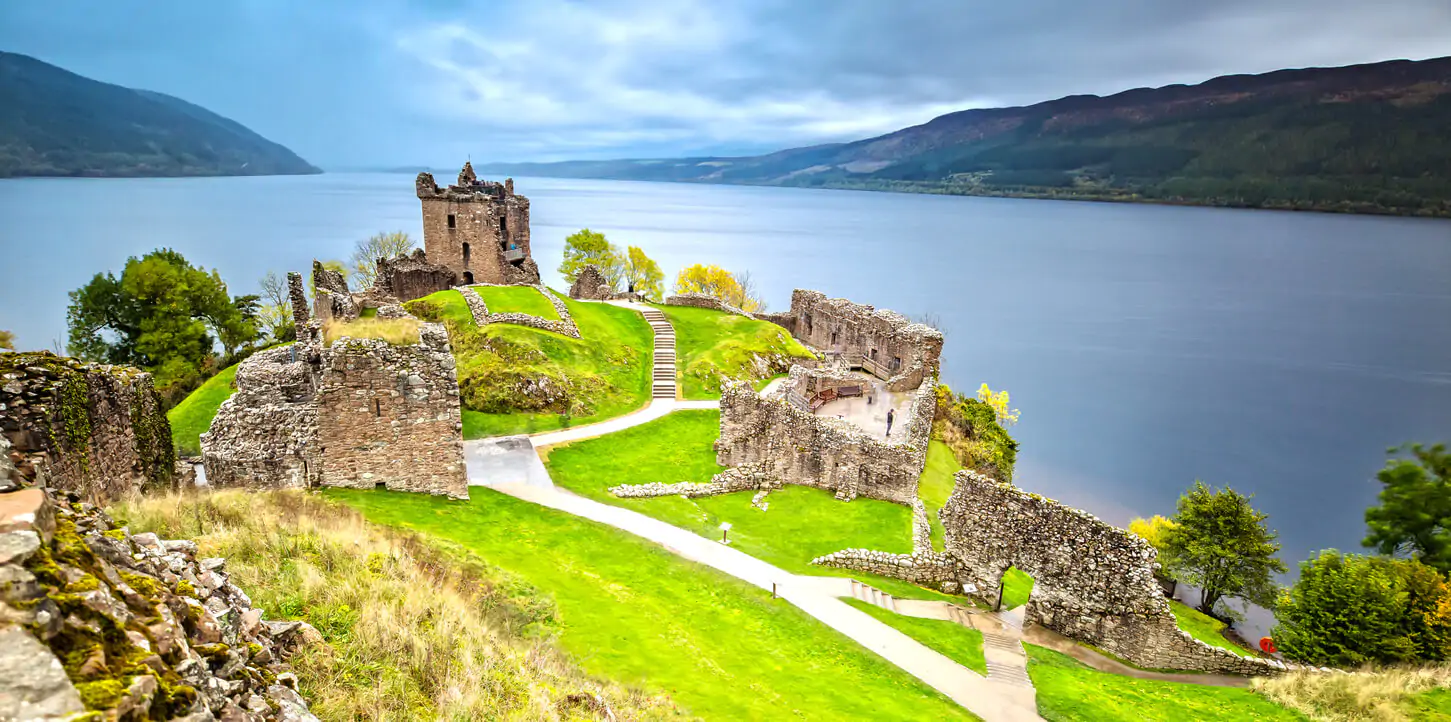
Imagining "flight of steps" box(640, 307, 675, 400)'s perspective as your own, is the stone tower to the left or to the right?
on its right

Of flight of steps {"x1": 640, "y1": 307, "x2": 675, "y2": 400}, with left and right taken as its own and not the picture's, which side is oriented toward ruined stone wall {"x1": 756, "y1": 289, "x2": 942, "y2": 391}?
left

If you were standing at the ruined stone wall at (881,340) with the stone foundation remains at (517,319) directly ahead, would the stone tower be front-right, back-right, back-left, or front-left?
front-right

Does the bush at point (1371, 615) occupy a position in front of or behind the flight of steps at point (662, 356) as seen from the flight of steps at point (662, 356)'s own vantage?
in front

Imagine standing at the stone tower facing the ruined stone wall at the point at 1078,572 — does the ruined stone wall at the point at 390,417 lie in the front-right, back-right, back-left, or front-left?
front-right

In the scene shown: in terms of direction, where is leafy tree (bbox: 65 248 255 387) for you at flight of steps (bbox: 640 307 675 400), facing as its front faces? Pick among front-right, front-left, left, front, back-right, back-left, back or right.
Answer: right

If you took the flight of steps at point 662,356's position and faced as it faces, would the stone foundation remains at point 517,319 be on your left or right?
on your right

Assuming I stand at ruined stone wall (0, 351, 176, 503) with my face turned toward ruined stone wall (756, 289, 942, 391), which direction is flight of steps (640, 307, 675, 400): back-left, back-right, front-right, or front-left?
front-left

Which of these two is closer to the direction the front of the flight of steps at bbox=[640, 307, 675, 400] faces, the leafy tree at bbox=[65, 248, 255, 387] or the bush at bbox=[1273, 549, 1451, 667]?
the bush

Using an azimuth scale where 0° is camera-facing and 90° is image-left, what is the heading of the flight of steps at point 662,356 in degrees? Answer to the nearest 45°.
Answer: approximately 0°

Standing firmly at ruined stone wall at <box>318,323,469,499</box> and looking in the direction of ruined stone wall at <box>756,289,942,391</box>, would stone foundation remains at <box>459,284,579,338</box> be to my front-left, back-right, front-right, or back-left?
front-left

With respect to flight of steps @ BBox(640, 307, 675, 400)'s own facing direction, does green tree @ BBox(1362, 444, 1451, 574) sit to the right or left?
on its left

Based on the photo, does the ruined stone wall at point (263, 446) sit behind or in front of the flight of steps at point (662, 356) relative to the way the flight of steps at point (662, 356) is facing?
in front

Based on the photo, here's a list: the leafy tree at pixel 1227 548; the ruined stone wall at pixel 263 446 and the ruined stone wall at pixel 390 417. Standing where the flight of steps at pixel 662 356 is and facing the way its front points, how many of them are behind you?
0
